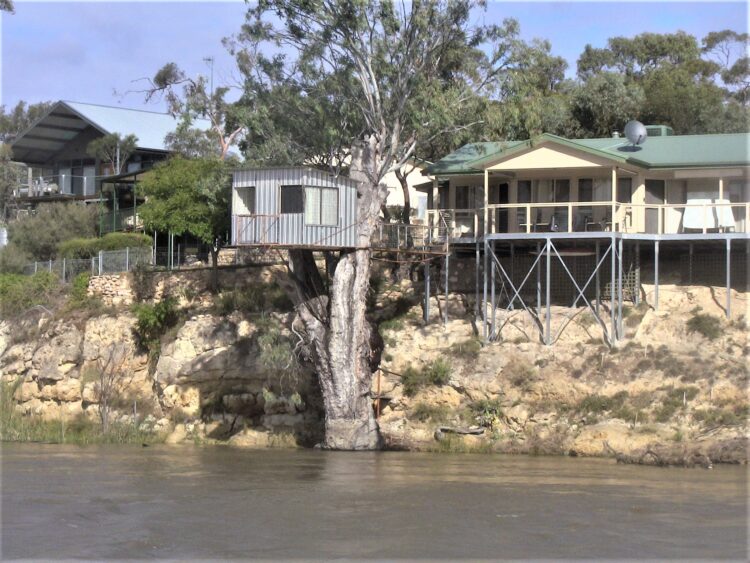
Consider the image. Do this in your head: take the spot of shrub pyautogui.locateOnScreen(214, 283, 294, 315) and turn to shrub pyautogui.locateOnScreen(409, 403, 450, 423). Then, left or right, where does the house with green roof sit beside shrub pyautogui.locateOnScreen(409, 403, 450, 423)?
left

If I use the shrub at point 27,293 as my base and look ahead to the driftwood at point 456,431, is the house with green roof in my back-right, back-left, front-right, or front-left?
front-left

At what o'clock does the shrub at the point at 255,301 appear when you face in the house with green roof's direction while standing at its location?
The shrub is roughly at 3 o'clock from the house with green roof.

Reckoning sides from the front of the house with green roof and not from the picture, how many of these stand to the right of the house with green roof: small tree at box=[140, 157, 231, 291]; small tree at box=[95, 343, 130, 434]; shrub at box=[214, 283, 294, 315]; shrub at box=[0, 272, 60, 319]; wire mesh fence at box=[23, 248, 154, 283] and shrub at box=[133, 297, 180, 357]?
6

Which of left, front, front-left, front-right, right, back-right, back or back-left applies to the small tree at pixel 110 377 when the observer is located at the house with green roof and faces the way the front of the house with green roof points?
right

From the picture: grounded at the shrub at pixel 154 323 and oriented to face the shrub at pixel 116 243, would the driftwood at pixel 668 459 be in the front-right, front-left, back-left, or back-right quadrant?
back-right

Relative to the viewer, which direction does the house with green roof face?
toward the camera

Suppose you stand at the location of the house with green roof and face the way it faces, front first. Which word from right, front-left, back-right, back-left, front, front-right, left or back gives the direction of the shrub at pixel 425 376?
front-right

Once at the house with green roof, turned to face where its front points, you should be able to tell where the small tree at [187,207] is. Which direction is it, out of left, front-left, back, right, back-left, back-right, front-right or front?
right

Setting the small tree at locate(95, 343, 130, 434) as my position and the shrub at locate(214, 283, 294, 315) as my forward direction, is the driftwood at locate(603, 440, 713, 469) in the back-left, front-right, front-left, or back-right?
front-right

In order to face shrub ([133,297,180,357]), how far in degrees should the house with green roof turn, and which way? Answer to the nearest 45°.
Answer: approximately 90° to its right

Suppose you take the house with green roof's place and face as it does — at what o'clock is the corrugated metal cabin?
The corrugated metal cabin is roughly at 2 o'clock from the house with green roof.
